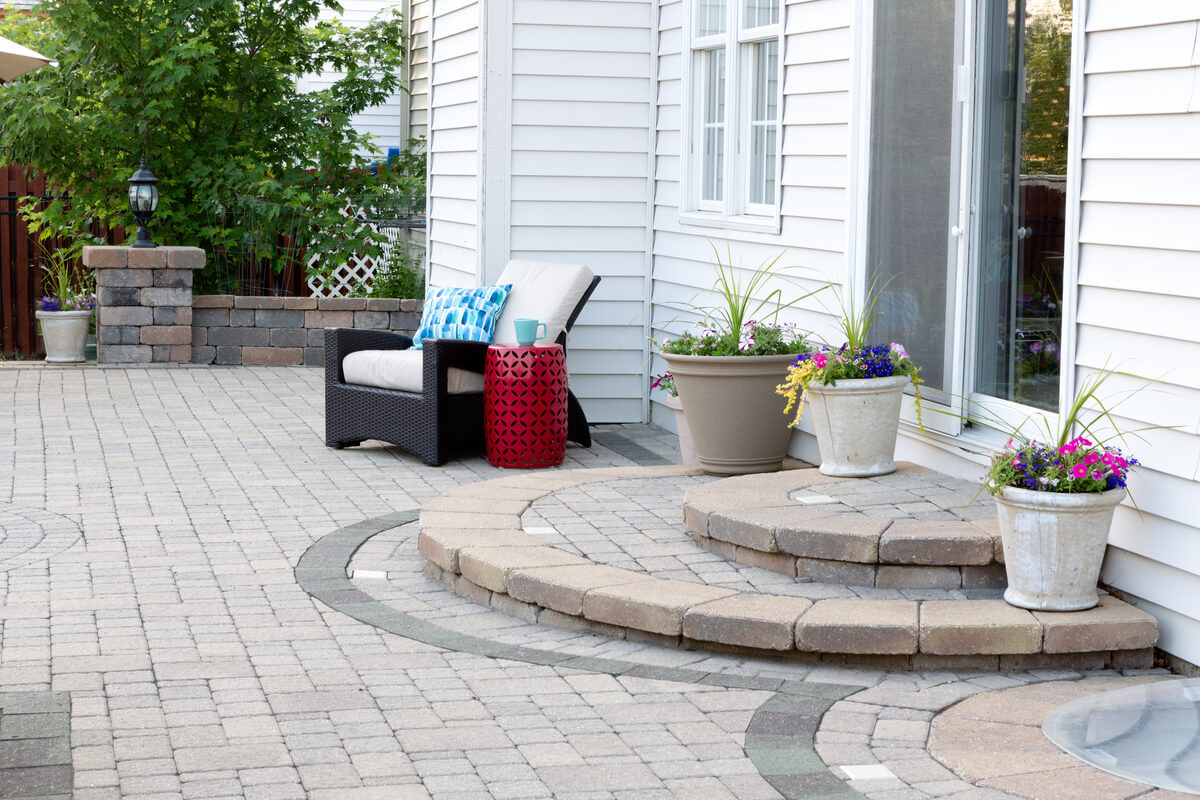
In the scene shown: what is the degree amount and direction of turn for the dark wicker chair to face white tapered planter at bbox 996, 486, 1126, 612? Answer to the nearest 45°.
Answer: approximately 90° to its left

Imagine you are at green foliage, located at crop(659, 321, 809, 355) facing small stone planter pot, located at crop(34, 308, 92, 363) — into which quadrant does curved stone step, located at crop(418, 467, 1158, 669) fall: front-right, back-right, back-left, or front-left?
back-left

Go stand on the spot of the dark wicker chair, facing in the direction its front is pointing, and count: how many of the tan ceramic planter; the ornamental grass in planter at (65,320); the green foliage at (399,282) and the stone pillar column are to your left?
1

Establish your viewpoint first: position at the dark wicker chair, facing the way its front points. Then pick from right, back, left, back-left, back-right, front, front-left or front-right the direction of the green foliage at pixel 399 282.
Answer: back-right

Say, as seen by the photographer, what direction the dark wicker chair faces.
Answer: facing the viewer and to the left of the viewer

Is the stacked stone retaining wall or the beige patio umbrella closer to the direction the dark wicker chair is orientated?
the beige patio umbrella

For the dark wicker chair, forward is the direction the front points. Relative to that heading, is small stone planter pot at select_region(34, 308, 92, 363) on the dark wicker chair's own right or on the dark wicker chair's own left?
on the dark wicker chair's own right

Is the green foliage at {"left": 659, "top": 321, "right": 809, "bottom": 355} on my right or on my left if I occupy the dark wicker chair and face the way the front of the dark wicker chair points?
on my left

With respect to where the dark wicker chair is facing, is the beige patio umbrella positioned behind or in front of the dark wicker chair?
in front
